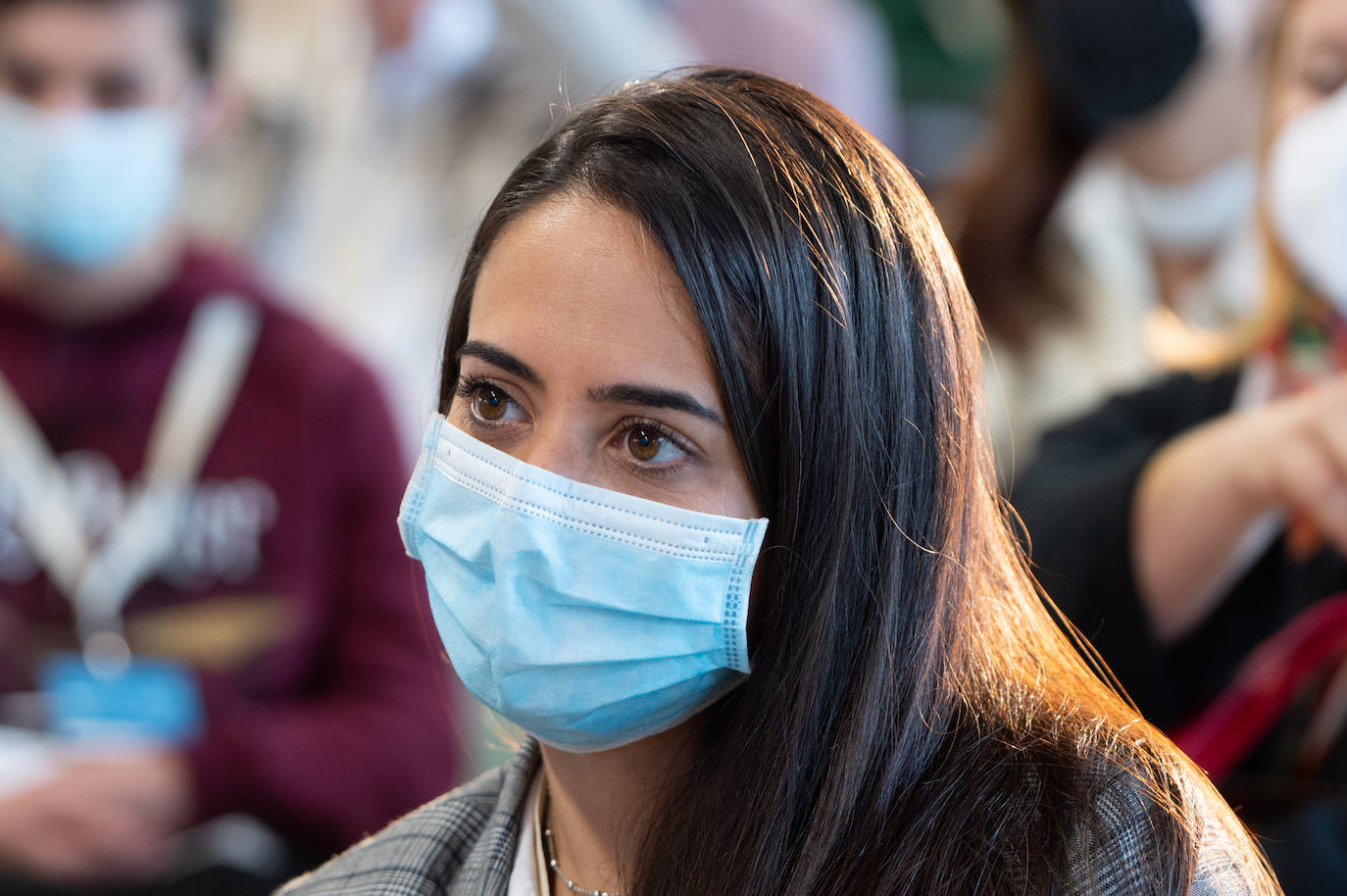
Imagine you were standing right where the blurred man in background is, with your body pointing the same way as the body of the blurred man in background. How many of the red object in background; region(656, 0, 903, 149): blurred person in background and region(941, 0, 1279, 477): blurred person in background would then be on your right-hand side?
0

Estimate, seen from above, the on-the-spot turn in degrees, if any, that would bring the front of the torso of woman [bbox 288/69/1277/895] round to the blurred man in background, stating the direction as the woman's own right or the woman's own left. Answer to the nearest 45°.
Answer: approximately 90° to the woman's own right

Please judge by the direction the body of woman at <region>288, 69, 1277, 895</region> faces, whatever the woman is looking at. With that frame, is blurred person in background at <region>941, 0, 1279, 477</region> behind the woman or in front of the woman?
behind

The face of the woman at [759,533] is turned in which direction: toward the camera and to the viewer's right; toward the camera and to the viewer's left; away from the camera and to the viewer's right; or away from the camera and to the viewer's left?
toward the camera and to the viewer's left

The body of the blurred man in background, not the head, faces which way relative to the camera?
toward the camera

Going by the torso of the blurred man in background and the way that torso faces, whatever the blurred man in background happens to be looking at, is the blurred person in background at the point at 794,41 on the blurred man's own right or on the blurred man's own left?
on the blurred man's own left

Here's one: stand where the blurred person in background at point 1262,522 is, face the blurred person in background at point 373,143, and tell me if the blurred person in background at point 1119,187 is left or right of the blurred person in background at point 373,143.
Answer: right

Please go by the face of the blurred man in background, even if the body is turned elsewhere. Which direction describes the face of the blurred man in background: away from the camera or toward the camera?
toward the camera

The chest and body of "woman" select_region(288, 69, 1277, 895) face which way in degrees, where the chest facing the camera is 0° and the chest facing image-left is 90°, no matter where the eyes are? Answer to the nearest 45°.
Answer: approximately 45°

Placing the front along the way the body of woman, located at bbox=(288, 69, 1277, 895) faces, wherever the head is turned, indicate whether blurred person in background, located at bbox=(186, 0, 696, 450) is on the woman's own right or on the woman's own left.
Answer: on the woman's own right

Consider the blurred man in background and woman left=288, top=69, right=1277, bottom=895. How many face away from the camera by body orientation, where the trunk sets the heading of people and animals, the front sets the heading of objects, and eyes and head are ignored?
0

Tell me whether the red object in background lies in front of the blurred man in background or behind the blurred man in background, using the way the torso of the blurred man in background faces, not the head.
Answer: in front

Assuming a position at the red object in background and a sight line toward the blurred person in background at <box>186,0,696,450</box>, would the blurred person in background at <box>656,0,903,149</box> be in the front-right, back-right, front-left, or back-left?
front-right
